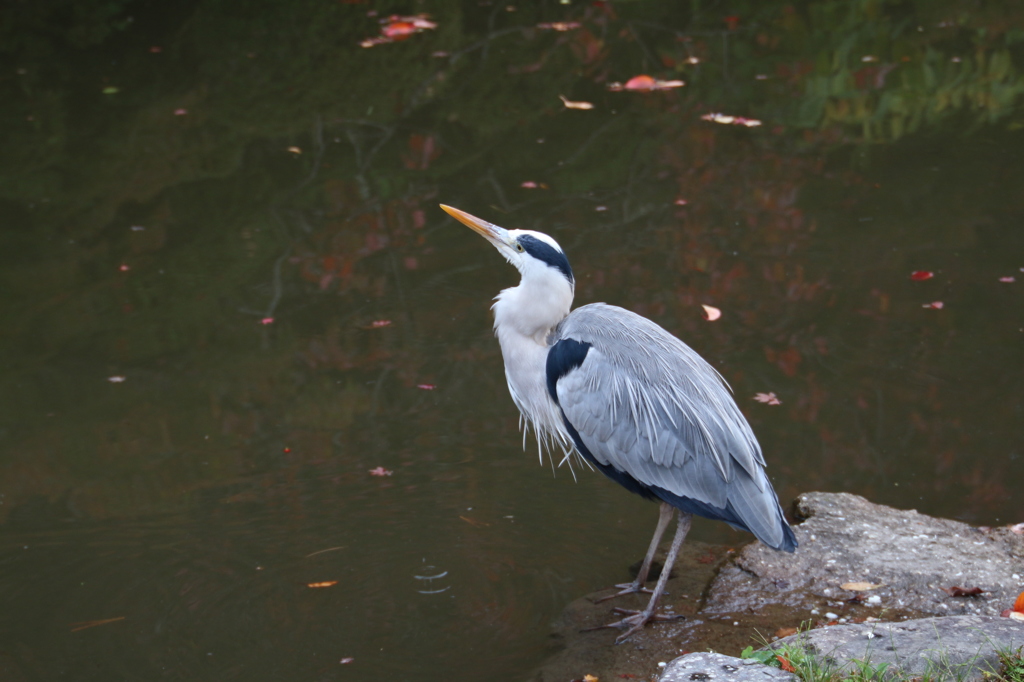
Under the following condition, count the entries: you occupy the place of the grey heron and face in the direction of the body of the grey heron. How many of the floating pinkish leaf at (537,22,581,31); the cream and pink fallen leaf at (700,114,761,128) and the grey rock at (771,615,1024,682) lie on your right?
2

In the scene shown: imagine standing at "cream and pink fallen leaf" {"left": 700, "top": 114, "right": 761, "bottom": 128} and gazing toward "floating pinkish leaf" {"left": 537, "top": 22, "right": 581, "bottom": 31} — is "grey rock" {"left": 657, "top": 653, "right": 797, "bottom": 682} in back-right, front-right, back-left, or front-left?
back-left

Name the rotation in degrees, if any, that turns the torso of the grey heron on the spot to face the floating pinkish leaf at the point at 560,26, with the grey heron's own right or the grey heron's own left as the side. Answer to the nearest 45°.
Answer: approximately 90° to the grey heron's own right

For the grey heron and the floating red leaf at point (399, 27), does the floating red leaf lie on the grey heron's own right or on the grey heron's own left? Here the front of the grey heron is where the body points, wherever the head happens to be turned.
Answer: on the grey heron's own right

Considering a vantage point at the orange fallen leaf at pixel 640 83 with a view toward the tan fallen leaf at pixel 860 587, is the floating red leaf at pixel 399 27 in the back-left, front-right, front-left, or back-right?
back-right

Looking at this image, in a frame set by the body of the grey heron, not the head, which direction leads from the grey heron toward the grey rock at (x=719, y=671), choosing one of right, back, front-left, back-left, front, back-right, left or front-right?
left

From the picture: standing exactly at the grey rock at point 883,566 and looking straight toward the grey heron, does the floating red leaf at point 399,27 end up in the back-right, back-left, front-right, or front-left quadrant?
front-right

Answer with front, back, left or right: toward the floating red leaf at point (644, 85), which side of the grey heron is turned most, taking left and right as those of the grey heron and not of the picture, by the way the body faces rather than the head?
right

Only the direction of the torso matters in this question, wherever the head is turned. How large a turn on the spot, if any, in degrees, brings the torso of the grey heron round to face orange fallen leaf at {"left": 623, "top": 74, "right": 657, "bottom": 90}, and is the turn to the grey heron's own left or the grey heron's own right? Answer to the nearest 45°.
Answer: approximately 90° to the grey heron's own right

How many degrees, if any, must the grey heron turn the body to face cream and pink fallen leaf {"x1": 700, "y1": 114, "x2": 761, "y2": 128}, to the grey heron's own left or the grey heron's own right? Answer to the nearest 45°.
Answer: approximately 90° to the grey heron's own right

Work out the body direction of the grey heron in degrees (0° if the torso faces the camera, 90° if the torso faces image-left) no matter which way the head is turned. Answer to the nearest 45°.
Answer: approximately 90°

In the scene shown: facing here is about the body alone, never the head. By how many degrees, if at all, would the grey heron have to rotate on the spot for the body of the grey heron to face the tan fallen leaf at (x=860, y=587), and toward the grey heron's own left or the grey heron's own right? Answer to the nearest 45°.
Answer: approximately 135° to the grey heron's own left

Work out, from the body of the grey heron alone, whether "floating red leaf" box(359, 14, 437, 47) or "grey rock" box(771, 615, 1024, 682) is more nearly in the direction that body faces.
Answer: the floating red leaf
